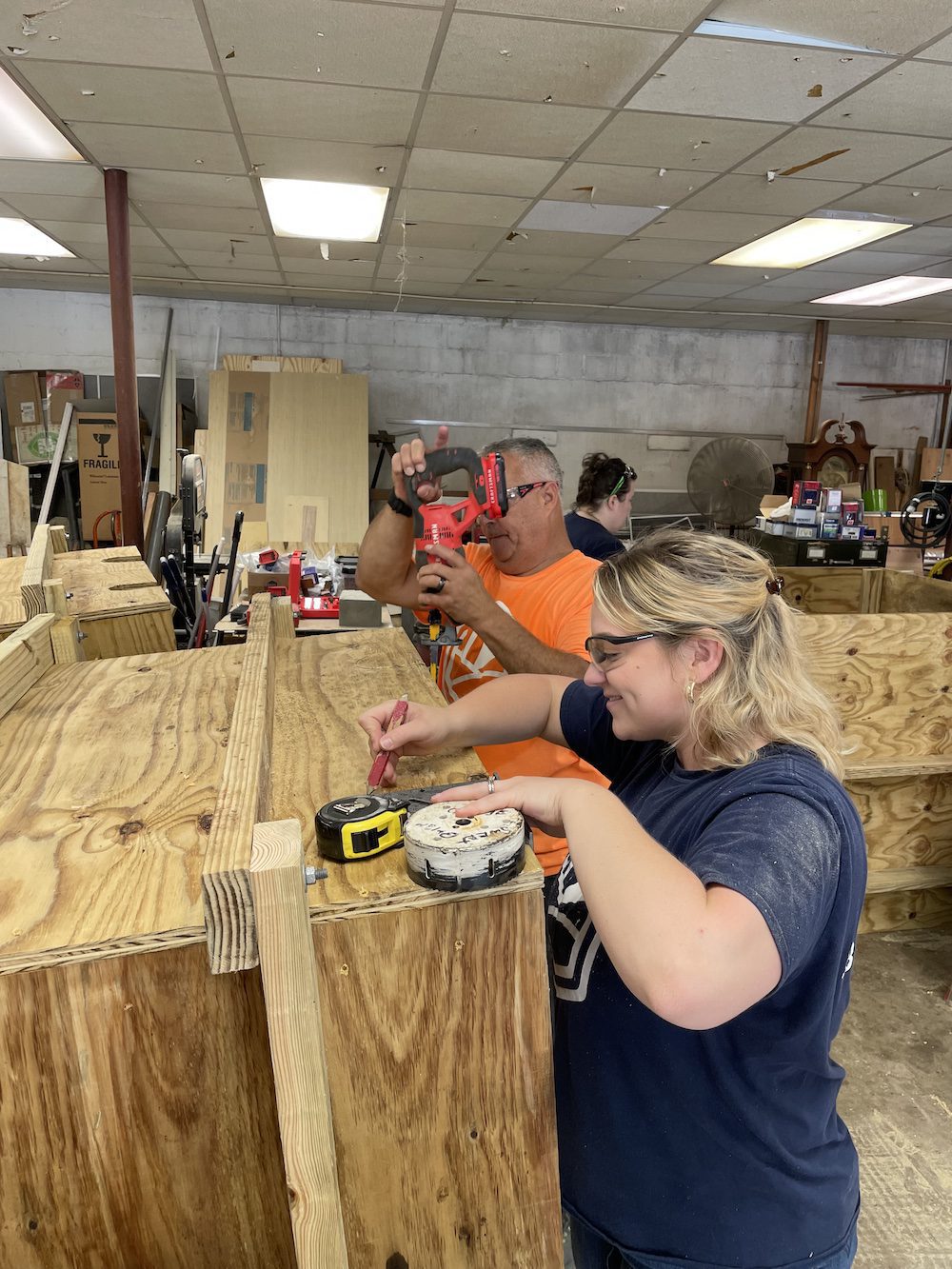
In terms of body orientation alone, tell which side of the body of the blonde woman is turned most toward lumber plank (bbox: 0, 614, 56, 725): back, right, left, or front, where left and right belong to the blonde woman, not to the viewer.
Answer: front

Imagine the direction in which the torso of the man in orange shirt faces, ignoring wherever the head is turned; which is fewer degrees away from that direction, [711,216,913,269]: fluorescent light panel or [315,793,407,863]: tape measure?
the tape measure

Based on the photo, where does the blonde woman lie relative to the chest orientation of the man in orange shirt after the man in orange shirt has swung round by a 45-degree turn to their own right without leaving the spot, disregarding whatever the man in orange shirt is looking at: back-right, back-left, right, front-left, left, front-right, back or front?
left

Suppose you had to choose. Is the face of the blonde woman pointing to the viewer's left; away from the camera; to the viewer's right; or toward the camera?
to the viewer's left

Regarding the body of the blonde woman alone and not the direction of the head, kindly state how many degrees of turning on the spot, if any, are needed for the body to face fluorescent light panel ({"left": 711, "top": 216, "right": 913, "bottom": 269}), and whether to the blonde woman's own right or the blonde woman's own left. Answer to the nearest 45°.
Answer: approximately 90° to the blonde woman's own right

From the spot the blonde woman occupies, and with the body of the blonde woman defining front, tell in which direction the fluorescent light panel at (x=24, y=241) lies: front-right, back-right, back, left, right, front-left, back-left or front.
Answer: front-right

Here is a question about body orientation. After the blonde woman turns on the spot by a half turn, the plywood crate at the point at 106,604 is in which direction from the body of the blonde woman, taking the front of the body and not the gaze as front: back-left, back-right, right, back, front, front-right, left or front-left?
back-left

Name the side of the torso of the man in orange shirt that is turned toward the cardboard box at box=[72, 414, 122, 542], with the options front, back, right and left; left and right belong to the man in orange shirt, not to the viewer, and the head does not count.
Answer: right

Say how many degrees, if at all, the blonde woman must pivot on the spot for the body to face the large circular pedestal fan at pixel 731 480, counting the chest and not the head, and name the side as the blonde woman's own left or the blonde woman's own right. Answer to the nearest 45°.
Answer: approximately 90° to the blonde woman's own right

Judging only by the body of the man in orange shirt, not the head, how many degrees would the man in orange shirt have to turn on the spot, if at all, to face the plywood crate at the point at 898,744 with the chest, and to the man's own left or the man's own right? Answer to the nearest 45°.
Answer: approximately 180°

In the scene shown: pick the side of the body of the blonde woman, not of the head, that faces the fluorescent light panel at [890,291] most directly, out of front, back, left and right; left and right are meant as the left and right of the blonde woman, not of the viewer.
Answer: right

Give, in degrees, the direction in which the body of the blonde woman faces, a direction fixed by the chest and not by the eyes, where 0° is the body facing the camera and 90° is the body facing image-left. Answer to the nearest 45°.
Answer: approximately 90°

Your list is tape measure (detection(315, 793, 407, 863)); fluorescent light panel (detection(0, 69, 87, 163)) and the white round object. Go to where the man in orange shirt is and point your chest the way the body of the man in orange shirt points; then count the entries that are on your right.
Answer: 1

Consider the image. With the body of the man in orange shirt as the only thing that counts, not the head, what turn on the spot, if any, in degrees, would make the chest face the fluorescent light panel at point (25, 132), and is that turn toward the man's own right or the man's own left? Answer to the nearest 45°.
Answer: approximately 90° to the man's own right
